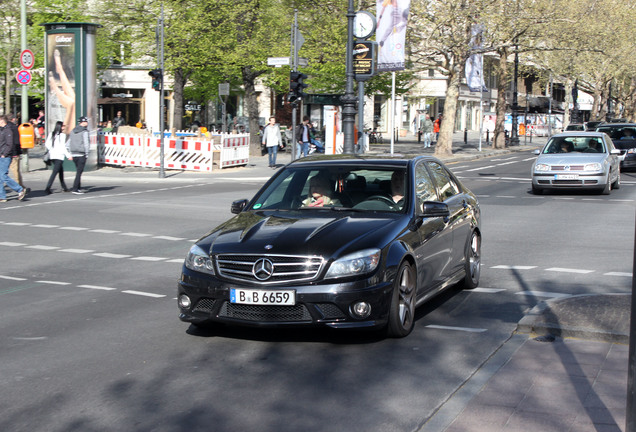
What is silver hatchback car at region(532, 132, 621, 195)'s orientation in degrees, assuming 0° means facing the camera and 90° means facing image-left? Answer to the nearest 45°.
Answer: approximately 0°

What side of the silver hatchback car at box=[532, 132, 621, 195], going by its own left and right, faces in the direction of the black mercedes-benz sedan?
front

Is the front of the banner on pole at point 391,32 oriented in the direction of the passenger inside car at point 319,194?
yes

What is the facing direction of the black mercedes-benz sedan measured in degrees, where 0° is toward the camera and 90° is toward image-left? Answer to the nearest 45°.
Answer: approximately 45°

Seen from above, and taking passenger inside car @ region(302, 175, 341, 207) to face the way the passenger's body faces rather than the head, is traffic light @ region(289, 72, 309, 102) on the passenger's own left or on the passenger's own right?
on the passenger's own right

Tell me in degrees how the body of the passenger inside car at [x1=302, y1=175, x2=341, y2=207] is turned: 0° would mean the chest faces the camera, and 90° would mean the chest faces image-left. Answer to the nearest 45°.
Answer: approximately 45°
